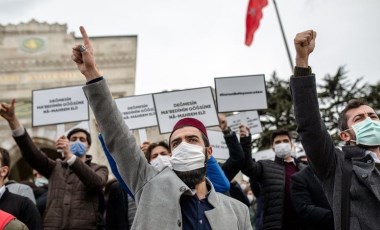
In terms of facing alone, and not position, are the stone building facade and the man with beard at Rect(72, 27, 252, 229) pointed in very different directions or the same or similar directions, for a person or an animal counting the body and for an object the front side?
same or similar directions

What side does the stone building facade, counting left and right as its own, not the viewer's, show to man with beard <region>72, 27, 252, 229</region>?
front

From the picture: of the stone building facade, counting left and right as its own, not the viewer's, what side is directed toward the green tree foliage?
left

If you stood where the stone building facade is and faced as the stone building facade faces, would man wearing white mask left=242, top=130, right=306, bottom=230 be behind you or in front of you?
in front

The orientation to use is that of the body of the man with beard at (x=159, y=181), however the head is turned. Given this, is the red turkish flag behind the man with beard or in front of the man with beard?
behind

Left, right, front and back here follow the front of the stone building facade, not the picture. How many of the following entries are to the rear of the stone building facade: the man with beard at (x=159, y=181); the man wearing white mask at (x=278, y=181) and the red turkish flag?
0

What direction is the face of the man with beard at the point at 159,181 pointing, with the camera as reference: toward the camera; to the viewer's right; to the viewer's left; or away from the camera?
toward the camera

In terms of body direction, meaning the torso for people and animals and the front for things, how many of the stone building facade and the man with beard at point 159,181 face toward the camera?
2

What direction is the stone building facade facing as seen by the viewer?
toward the camera

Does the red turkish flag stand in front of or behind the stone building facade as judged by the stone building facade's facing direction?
in front

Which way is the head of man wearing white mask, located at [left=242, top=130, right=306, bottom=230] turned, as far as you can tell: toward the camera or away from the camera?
toward the camera

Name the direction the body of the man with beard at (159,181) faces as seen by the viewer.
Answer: toward the camera
